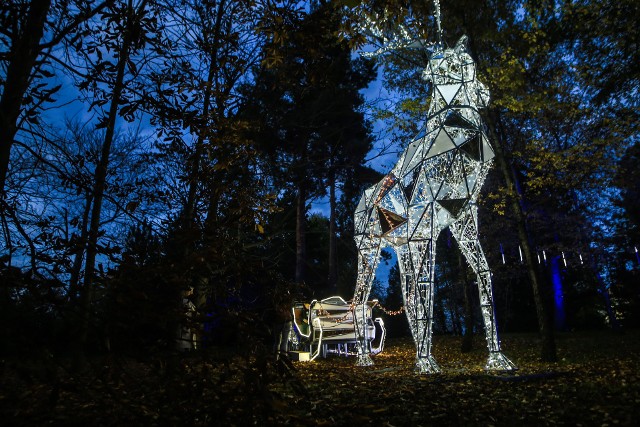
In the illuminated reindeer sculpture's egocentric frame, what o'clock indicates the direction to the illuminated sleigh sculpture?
The illuminated sleigh sculpture is roughly at 6 o'clock from the illuminated reindeer sculpture.

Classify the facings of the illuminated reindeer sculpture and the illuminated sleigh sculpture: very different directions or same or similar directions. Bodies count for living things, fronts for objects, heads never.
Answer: same or similar directions

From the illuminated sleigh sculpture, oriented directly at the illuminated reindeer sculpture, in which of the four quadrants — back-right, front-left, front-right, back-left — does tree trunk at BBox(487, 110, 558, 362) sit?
front-left

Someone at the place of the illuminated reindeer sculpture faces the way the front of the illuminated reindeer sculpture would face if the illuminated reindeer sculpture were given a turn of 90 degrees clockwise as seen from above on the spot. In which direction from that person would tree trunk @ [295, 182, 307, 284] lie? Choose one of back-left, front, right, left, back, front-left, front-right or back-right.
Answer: right

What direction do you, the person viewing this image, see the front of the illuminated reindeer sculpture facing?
facing the viewer and to the right of the viewer

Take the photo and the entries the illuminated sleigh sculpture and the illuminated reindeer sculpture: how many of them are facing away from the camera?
0

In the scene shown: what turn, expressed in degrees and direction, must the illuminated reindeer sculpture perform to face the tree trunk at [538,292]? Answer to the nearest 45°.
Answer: approximately 90° to its left

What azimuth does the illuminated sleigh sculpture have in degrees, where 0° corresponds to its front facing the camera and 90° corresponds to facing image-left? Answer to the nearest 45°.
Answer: approximately 315°

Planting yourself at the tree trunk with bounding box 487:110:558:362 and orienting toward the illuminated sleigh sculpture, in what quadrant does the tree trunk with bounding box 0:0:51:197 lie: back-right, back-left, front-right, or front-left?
front-left

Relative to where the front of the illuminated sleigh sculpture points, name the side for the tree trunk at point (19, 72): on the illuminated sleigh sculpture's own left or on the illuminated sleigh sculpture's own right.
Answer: on the illuminated sleigh sculpture's own right

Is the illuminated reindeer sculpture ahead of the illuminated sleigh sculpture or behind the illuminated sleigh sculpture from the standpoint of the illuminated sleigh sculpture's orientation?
ahead

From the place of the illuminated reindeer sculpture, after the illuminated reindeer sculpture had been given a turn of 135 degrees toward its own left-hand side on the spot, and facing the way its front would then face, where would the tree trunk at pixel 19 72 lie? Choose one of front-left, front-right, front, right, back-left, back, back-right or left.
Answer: back-left

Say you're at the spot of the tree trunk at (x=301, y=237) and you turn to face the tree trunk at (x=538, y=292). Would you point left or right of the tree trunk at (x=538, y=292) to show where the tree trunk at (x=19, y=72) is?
right
